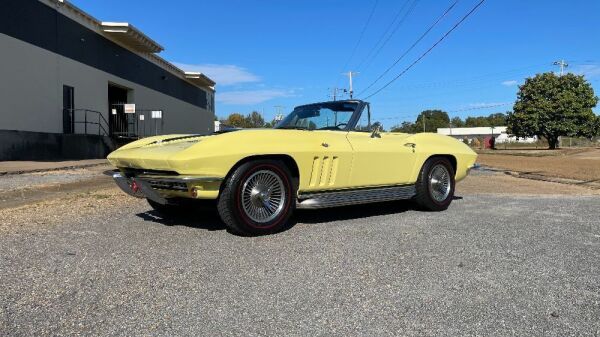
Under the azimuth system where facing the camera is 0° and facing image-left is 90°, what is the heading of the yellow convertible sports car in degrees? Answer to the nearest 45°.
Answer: approximately 45°

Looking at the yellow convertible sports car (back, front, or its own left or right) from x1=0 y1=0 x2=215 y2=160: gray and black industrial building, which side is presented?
right
